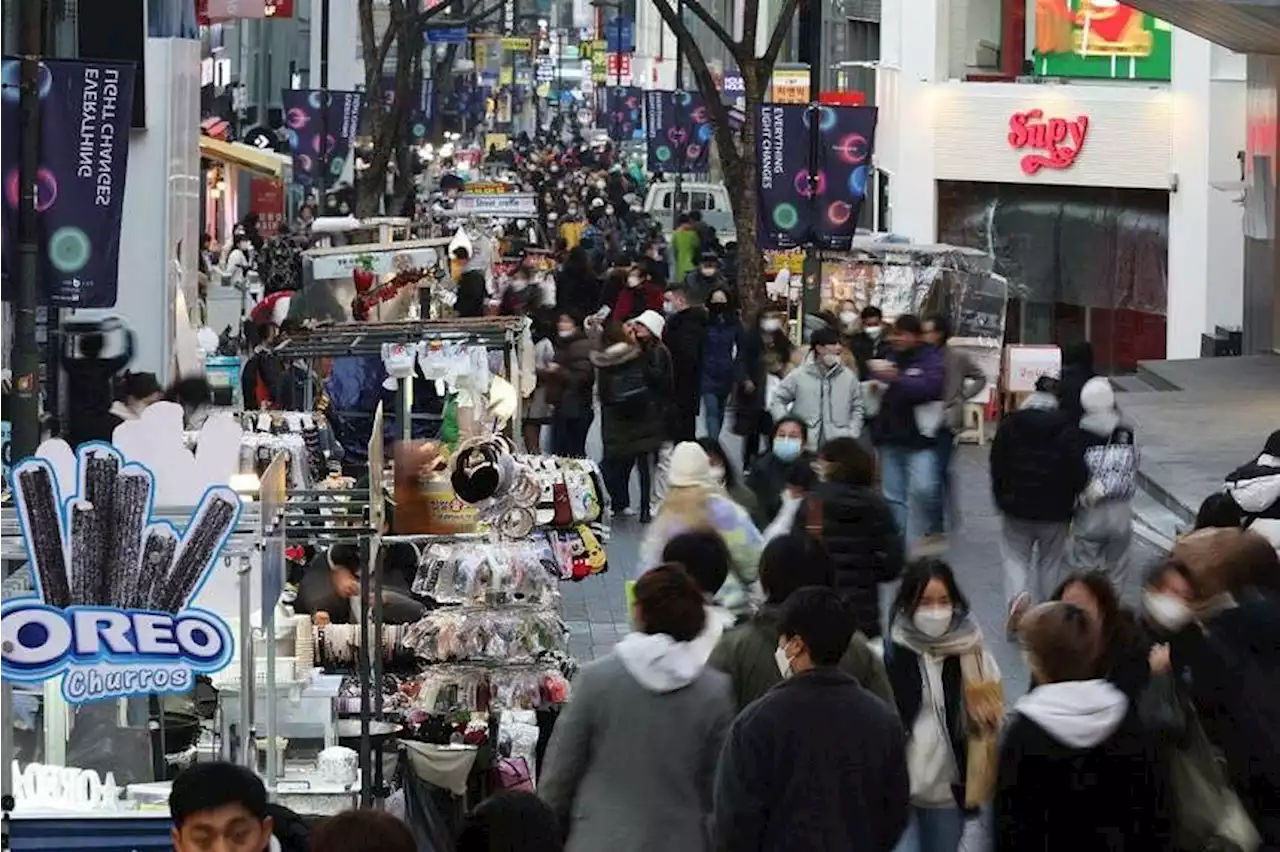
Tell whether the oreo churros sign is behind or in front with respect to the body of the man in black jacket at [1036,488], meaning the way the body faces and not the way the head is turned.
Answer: behind

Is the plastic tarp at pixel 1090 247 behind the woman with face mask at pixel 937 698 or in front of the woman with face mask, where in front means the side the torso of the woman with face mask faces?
behind

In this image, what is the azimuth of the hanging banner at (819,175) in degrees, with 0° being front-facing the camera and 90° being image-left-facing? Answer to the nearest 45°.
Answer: approximately 0°

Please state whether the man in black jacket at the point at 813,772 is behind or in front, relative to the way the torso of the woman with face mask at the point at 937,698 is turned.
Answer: in front

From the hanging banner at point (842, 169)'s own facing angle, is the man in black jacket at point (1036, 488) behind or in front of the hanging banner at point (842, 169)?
in front

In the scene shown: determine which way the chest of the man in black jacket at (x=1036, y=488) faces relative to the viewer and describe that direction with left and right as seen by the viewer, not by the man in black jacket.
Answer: facing away from the viewer

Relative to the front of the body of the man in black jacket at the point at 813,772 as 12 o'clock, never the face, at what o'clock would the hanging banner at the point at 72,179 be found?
The hanging banner is roughly at 11 o'clock from the man in black jacket.

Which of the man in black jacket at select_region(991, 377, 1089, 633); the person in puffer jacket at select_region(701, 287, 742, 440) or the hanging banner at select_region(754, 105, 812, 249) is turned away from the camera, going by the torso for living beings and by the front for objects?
the man in black jacket
